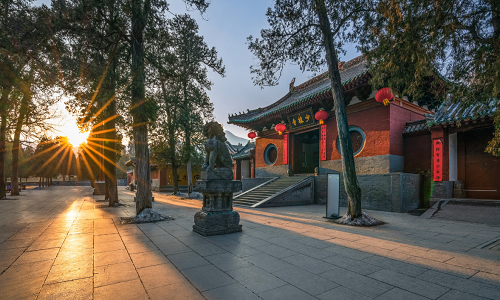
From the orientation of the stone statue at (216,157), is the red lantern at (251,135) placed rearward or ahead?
rearward

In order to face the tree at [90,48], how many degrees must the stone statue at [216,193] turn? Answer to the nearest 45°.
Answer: approximately 90° to its right

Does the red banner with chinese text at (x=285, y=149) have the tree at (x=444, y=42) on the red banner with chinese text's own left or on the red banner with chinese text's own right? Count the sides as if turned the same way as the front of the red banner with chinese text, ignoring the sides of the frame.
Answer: on the red banner with chinese text's own left

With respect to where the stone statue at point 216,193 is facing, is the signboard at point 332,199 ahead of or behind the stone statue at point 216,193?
behind
